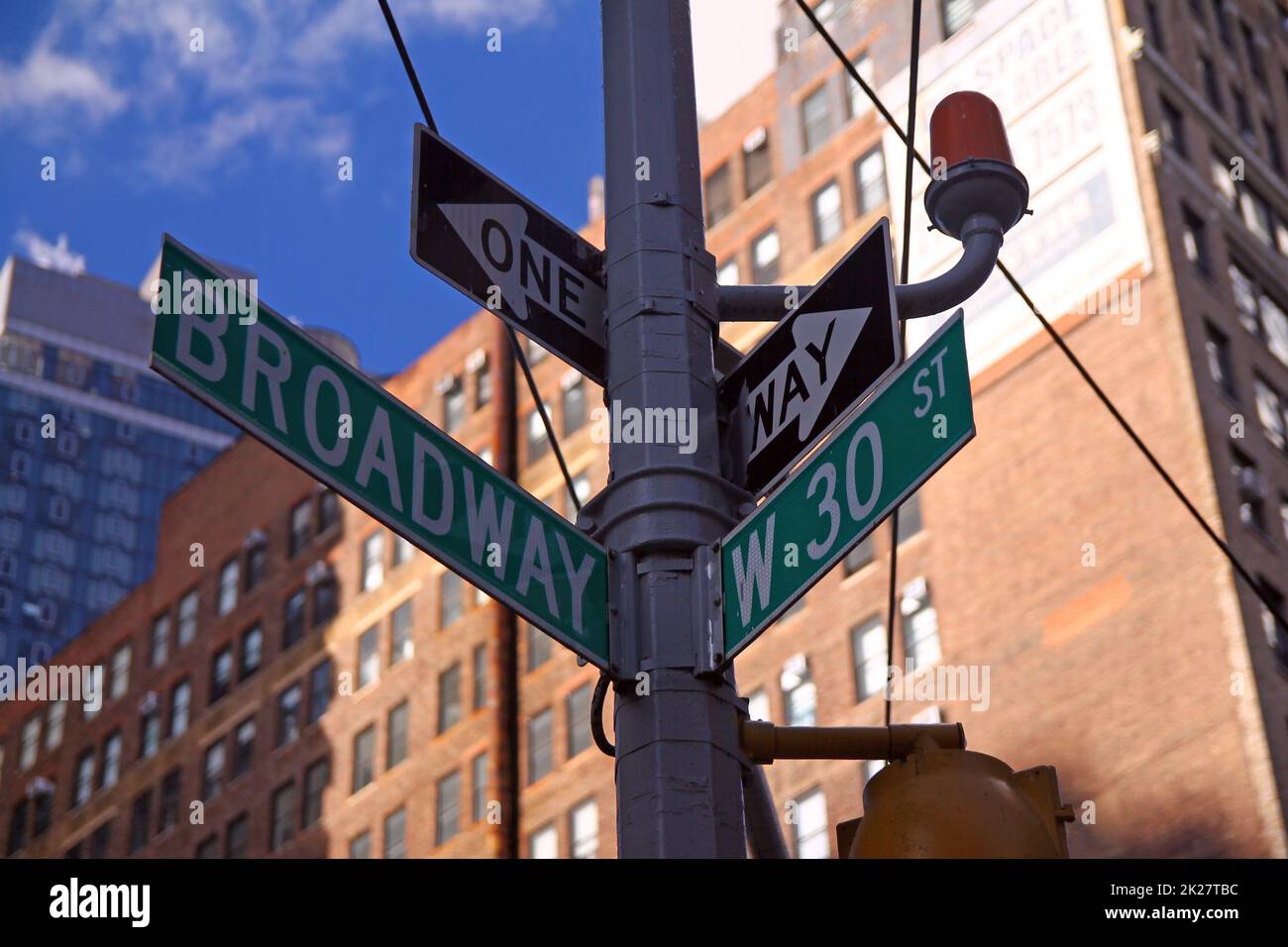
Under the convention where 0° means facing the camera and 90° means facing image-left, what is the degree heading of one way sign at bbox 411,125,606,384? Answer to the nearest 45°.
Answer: approximately 315°

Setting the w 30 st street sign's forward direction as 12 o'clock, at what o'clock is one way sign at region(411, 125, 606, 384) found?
The one way sign is roughly at 2 o'clock from the w 30 st street sign.

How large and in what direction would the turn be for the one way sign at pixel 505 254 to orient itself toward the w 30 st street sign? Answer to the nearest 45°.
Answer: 0° — it already faces it

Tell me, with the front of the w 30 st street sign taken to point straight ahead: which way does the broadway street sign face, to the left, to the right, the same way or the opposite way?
to the left

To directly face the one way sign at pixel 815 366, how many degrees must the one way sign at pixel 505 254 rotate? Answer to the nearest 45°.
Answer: approximately 45° to its left

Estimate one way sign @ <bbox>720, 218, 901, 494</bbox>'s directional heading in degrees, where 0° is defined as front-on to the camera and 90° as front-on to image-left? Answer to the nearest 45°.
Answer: approximately 45°

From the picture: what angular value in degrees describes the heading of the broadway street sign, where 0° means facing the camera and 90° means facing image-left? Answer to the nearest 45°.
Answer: approximately 315°

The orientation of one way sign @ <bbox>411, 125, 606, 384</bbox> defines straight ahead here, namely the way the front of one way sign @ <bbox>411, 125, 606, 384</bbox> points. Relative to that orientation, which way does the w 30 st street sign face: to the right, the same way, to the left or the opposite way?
to the right

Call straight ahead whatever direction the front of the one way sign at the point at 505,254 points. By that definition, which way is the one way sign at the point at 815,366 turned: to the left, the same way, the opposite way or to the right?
to the right

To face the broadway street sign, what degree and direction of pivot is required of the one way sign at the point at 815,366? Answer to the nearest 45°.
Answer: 0° — it already faces it
